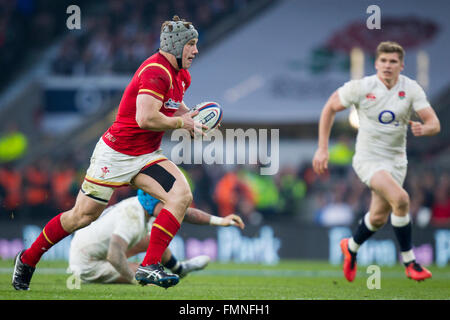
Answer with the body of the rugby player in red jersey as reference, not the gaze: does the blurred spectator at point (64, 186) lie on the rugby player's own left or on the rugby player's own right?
on the rugby player's own left

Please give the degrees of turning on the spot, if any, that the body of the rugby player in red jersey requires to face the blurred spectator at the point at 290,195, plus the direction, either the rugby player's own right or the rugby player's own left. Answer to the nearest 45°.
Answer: approximately 90° to the rugby player's own left

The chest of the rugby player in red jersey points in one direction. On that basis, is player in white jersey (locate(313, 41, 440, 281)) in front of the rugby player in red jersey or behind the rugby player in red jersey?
in front

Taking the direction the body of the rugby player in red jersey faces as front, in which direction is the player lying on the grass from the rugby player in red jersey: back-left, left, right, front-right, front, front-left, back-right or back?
left

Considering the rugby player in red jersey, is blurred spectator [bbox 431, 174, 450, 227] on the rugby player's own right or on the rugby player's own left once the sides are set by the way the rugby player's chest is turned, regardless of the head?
on the rugby player's own left

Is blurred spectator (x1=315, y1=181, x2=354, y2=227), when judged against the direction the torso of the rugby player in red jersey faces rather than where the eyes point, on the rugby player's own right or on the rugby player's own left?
on the rugby player's own left

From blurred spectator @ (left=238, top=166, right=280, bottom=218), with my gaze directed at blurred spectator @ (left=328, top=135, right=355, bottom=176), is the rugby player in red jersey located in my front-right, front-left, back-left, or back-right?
back-right

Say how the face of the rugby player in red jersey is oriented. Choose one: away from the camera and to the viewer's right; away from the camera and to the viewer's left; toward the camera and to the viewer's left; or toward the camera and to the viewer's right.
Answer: toward the camera and to the viewer's right

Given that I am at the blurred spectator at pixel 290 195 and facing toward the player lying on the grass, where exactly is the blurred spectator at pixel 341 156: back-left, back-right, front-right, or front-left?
back-left

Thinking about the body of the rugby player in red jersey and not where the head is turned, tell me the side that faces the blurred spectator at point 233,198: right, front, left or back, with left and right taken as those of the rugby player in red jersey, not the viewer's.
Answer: left

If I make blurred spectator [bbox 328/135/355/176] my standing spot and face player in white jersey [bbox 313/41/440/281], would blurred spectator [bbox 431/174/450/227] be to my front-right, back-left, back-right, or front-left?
front-left

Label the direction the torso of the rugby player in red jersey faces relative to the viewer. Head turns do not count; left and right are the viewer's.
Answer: facing to the right of the viewer

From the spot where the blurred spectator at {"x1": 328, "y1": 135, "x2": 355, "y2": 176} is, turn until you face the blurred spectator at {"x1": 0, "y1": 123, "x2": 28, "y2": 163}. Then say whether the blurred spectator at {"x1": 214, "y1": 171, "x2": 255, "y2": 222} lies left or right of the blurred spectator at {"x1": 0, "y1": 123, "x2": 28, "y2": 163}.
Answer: left

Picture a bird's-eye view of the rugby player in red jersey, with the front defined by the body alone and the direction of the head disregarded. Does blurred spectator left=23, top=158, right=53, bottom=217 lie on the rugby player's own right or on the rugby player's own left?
on the rugby player's own left
